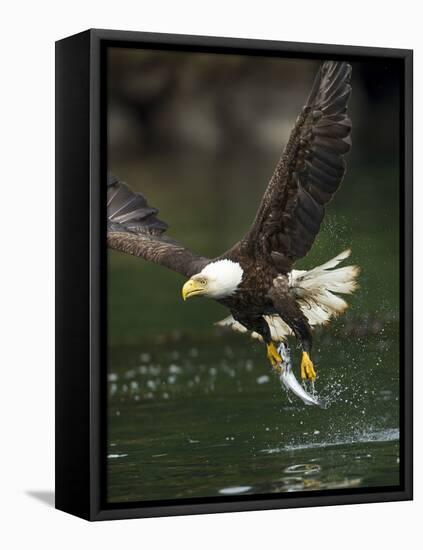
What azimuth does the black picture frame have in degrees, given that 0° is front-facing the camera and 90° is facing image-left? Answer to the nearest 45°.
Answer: approximately 315°
